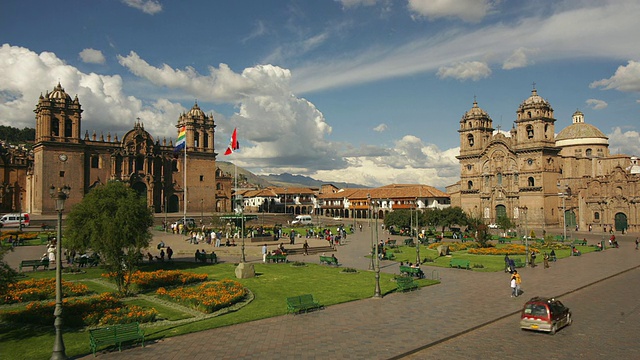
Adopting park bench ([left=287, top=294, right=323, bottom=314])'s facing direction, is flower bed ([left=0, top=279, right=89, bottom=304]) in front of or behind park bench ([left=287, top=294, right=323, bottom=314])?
behind

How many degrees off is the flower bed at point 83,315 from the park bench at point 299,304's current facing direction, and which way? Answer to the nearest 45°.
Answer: approximately 135° to its right

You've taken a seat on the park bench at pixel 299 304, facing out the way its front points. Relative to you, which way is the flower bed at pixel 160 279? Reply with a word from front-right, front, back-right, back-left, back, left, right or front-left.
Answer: back

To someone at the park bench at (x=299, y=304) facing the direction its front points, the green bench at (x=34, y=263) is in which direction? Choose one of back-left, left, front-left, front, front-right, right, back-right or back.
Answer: back

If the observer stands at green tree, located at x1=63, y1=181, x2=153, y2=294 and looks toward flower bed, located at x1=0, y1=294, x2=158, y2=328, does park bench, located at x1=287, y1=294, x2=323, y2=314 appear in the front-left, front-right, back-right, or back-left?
front-left

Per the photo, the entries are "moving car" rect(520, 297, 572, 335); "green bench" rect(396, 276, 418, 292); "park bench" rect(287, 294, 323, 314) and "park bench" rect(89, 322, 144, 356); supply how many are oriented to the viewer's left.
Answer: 0

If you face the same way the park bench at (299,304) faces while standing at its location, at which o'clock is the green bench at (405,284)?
The green bench is roughly at 9 o'clock from the park bench.

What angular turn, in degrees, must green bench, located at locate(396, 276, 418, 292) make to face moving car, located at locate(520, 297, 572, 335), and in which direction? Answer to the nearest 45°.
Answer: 0° — it already faces it

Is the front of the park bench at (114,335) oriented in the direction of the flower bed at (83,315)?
no

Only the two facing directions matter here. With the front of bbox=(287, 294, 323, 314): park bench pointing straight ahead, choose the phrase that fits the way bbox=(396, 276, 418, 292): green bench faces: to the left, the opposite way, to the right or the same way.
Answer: the same way

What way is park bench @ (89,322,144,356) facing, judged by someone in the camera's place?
facing the viewer and to the right of the viewer

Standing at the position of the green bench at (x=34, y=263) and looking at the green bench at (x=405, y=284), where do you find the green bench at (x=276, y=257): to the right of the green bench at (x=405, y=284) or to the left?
left

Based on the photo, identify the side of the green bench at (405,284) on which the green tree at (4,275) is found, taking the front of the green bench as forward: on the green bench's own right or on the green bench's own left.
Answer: on the green bench's own right
